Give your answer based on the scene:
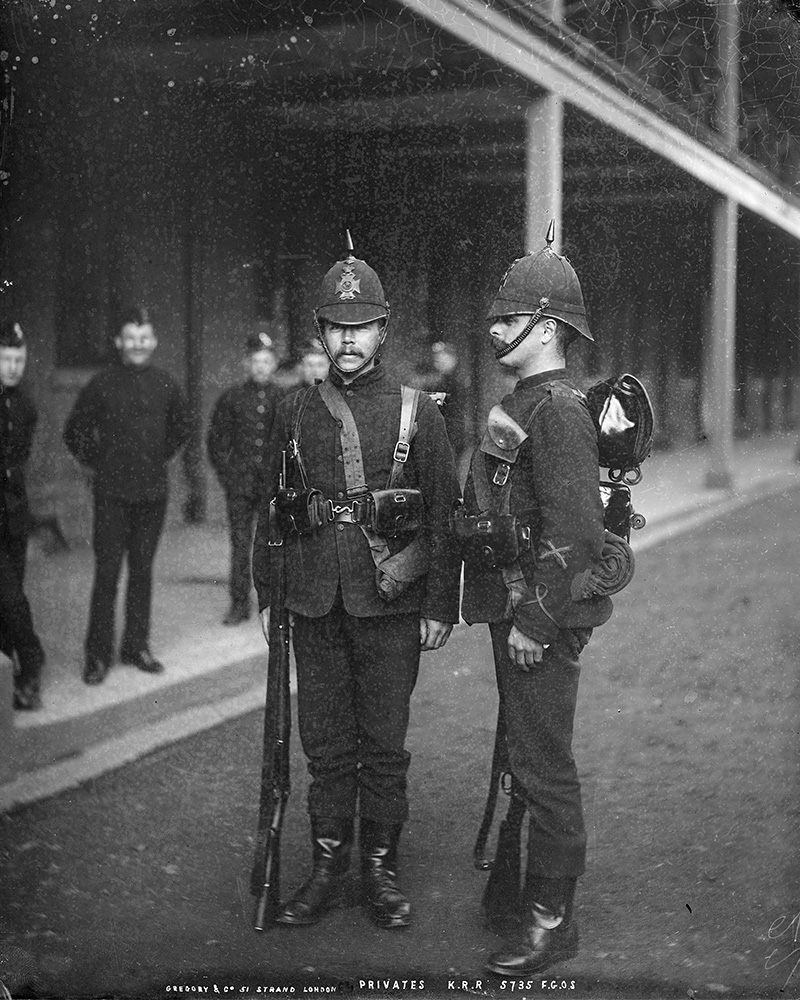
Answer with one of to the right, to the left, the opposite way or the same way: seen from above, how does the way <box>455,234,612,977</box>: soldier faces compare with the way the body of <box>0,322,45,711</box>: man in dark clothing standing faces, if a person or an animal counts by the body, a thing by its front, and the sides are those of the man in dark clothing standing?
to the right

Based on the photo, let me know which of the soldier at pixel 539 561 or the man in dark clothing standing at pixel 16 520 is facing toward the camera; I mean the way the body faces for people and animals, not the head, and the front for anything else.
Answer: the man in dark clothing standing

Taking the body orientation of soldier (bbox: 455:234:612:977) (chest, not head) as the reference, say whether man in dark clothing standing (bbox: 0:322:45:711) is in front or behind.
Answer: in front

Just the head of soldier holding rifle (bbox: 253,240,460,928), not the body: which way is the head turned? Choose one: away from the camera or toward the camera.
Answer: toward the camera

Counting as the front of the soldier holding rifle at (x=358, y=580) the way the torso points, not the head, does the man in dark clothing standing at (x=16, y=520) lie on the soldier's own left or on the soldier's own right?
on the soldier's own right

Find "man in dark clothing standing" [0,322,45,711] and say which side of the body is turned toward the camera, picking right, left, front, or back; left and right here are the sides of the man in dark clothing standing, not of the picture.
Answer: front

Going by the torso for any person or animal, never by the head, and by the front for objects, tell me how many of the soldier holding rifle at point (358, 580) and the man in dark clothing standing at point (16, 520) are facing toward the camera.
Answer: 2

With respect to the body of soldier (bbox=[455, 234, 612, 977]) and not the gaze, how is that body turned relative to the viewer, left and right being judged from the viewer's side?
facing to the left of the viewer

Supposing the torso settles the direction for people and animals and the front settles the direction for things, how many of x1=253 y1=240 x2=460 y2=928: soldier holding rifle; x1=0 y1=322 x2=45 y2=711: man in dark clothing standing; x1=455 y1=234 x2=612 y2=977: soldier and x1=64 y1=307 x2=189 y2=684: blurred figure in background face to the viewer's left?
1

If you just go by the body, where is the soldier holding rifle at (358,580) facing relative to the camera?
toward the camera
